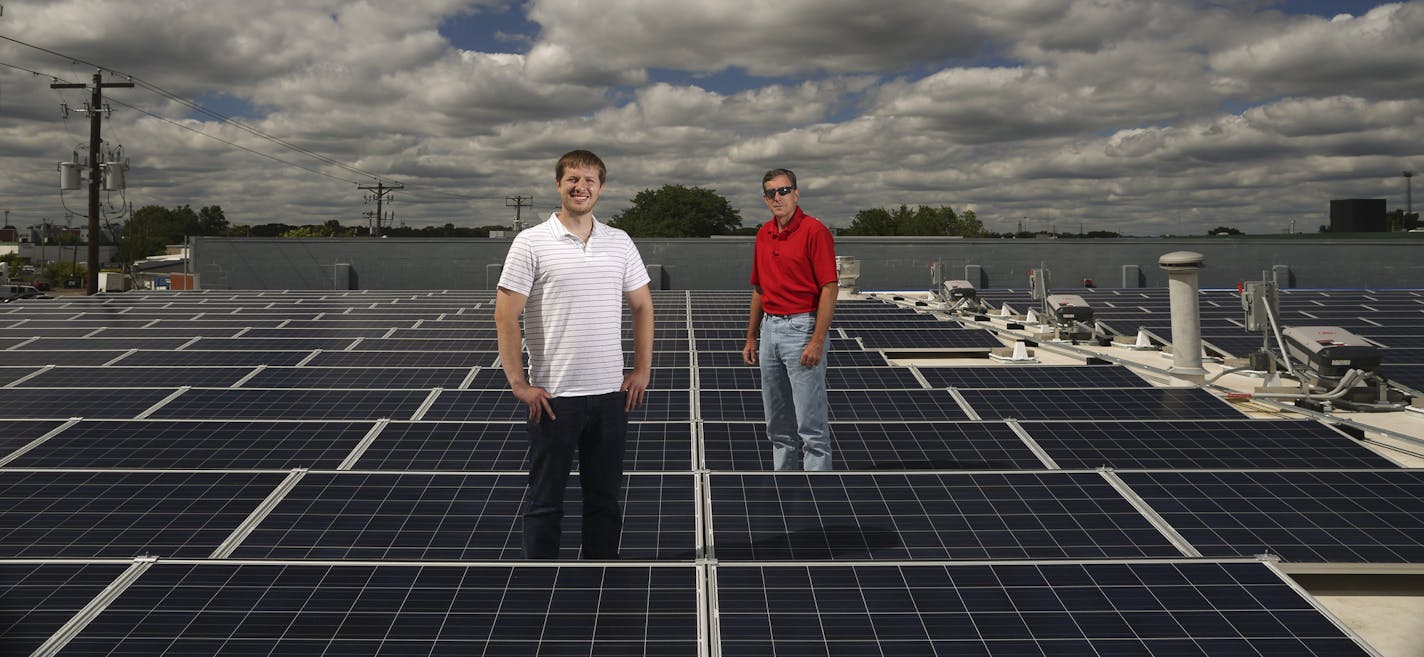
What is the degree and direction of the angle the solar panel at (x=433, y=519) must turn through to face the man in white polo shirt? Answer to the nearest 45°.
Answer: approximately 45° to its left

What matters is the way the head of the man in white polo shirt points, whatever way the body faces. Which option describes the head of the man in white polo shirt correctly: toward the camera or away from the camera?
toward the camera

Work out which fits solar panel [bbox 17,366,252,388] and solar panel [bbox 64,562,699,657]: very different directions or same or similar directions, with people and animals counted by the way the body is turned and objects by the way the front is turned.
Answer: same or similar directions

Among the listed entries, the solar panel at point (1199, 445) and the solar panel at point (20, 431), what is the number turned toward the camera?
2

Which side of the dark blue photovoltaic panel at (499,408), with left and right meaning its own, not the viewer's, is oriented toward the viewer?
front

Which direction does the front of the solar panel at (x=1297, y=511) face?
toward the camera

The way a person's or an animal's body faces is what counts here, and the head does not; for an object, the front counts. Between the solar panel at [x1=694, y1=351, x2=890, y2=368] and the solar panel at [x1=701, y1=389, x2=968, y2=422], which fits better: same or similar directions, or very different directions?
same or similar directions

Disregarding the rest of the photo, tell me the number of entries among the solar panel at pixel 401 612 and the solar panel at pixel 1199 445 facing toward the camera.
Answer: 2

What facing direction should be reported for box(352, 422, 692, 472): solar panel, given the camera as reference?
facing the viewer

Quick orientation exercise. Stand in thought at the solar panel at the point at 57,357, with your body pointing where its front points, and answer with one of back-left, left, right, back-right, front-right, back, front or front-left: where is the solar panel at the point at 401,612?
front

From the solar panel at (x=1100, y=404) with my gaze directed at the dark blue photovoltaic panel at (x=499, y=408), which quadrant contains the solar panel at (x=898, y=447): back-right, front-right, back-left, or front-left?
front-left

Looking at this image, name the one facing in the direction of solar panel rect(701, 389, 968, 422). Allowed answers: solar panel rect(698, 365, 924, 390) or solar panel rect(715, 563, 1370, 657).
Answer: solar panel rect(698, 365, 924, 390)

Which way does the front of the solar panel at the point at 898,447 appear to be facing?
toward the camera

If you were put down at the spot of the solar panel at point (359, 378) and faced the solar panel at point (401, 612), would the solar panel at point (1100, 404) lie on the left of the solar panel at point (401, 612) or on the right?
left

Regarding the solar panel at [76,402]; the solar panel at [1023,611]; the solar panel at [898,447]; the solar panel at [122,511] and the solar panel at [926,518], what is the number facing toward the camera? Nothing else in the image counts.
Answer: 5
